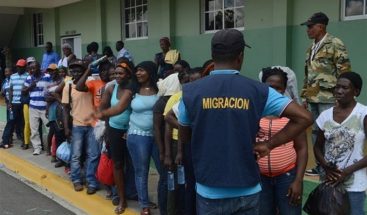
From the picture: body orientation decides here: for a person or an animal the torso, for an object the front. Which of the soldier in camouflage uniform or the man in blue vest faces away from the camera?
the man in blue vest

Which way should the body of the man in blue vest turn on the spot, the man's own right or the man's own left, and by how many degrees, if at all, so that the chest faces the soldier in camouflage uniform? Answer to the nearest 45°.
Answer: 0° — they already face them

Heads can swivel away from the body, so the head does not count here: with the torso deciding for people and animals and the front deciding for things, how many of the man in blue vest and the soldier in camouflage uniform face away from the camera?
1

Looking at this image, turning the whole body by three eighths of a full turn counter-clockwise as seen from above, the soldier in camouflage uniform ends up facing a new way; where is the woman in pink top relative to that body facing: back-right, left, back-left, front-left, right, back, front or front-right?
right

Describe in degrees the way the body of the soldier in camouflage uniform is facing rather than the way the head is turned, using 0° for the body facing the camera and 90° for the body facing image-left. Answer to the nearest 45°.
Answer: approximately 45°

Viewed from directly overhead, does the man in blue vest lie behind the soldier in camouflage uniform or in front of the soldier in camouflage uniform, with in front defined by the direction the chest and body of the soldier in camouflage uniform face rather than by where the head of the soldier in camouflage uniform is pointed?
in front

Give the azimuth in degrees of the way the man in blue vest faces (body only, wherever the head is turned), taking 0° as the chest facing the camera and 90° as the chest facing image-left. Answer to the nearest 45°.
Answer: approximately 180°

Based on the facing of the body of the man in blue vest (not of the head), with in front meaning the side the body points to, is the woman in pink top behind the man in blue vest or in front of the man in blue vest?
in front
